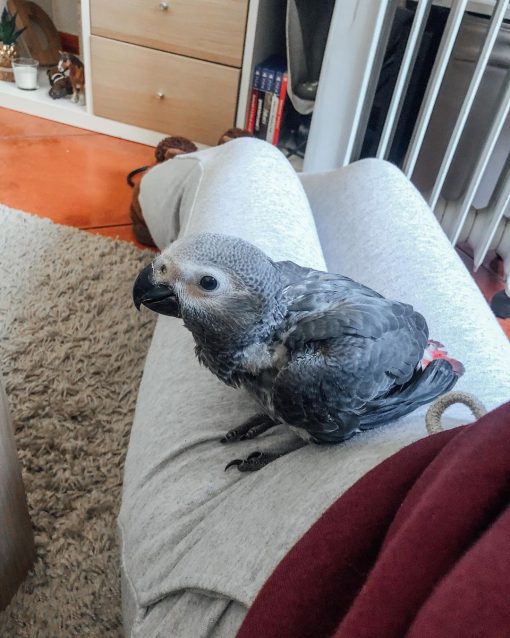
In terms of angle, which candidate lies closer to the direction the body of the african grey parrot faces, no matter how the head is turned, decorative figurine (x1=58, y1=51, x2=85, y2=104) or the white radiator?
the decorative figurine

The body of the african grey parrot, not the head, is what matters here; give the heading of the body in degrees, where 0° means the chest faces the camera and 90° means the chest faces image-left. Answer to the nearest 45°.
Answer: approximately 90°

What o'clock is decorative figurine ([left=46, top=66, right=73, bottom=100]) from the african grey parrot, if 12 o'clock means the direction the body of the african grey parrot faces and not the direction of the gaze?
The decorative figurine is roughly at 2 o'clock from the african grey parrot.

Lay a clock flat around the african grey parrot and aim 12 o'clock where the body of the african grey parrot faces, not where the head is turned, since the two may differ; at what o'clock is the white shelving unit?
The white shelving unit is roughly at 2 o'clock from the african grey parrot.

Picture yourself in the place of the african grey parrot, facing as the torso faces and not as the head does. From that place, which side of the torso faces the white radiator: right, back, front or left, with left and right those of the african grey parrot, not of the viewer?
right
